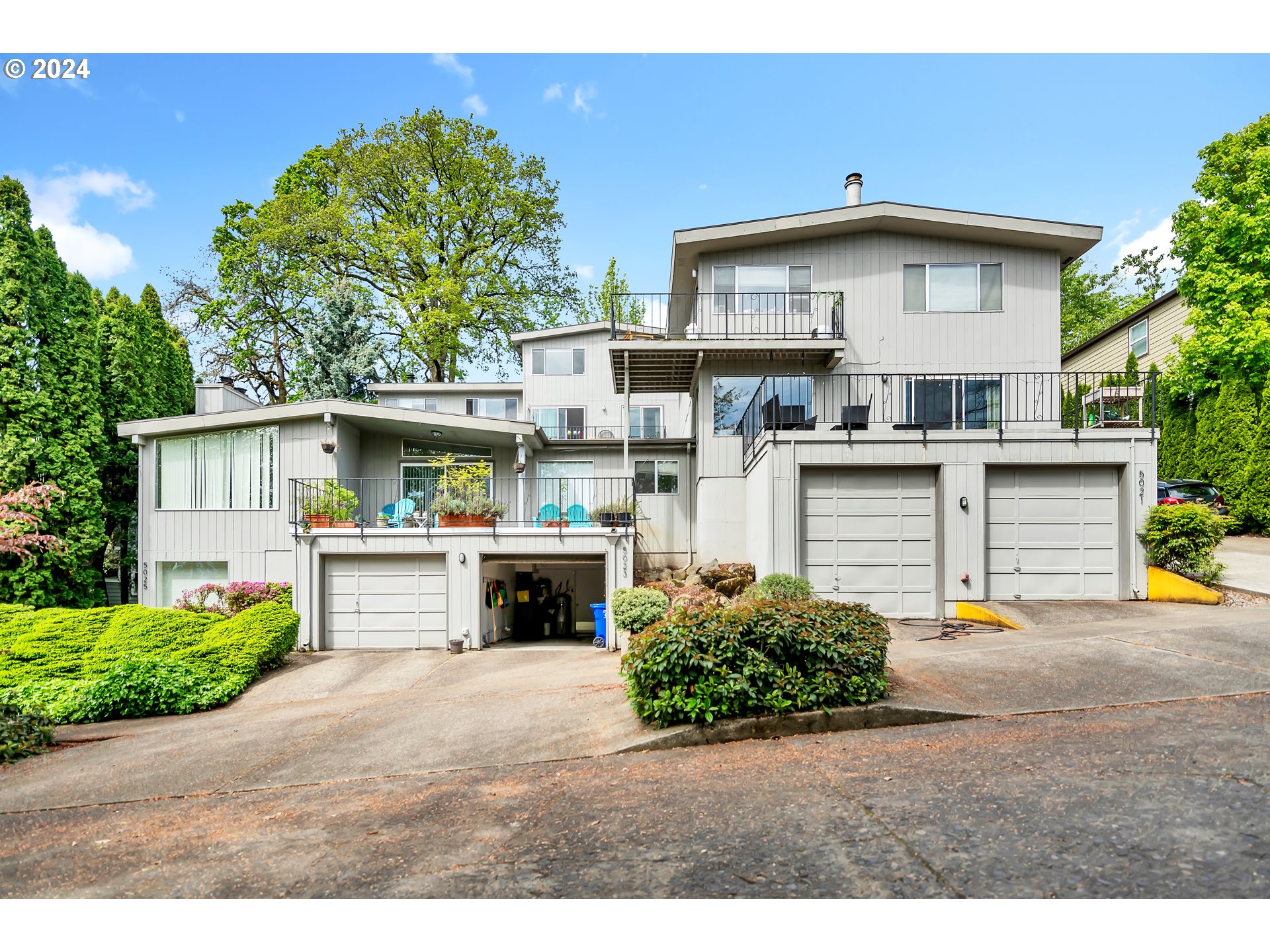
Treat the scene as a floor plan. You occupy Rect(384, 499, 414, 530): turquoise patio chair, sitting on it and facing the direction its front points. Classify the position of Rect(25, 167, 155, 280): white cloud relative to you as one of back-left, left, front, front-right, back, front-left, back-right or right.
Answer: right

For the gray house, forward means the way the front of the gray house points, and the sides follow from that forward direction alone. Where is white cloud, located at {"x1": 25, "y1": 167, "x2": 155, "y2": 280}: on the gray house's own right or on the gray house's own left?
on the gray house's own right

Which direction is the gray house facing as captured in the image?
toward the camera

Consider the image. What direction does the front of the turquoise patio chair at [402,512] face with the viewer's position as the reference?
facing the viewer and to the left of the viewer

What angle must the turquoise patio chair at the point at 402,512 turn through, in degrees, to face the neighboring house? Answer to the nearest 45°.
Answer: approximately 135° to its left

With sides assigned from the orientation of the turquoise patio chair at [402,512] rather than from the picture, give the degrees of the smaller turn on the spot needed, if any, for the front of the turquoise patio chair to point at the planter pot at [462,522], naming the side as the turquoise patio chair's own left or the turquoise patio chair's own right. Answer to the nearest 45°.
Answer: approximately 90° to the turquoise patio chair's own left

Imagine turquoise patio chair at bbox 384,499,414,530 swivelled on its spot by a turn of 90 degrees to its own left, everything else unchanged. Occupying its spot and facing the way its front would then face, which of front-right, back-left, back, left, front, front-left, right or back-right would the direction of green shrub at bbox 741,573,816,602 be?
front

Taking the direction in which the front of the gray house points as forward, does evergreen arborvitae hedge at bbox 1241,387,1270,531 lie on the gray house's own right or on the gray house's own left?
on the gray house's own left

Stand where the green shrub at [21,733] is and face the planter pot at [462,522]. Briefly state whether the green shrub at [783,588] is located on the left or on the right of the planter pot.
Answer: right

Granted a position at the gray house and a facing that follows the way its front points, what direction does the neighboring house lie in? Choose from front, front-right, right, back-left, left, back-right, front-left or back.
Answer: back-left

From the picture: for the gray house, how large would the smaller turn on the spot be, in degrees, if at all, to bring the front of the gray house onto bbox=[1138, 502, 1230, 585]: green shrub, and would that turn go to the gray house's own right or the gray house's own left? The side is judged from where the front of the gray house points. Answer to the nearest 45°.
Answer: approximately 45° to the gray house's own left

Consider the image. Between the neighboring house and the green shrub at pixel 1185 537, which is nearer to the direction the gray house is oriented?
the green shrub

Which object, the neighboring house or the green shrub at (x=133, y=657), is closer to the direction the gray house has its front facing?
the green shrub

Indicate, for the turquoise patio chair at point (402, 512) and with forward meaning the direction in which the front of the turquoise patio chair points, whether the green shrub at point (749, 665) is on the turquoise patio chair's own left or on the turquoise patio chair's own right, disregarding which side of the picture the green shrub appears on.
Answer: on the turquoise patio chair's own left
